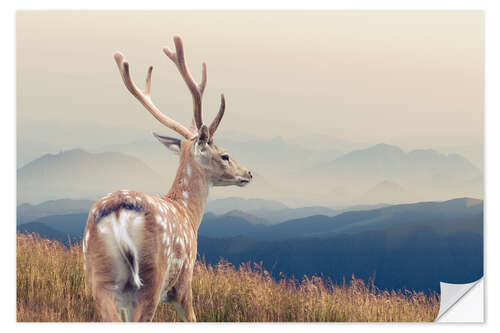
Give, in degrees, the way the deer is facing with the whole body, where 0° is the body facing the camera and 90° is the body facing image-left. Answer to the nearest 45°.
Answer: approximately 225°
